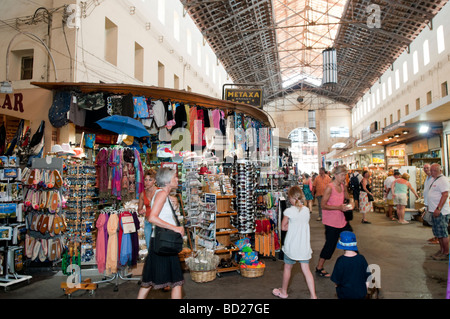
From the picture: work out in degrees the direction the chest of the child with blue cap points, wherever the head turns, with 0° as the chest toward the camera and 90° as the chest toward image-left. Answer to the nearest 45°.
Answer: approximately 180°

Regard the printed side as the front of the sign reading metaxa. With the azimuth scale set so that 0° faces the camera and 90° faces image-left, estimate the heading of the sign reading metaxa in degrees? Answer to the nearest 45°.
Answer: approximately 0°

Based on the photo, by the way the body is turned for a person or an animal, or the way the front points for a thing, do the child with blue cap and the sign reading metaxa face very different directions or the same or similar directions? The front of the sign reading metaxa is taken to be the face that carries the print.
very different directions

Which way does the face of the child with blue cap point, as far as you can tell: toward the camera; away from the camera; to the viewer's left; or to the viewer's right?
away from the camera

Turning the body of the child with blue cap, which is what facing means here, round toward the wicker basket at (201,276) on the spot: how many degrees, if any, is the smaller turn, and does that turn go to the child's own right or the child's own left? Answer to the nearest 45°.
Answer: approximately 45° to the child's own left

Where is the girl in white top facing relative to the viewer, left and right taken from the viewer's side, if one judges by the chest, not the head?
facing away from the viewer and to the left of the viewer

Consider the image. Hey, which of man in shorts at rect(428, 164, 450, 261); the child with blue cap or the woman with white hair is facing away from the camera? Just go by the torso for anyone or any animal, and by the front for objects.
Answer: the child with blue cap
